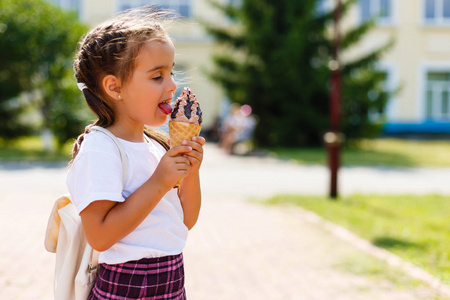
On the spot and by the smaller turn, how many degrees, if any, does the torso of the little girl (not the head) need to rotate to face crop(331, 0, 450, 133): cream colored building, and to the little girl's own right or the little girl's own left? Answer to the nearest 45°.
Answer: approximately 90° to the little girl's own left

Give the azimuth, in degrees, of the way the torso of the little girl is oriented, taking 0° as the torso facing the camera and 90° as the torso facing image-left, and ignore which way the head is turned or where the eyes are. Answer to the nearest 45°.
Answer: approximately 315°

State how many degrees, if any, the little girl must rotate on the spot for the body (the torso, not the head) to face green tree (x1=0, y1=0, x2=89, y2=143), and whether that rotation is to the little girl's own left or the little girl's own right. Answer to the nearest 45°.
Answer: approximately 135° to the little girl's own left

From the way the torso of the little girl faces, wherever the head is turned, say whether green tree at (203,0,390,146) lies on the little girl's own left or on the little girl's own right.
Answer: on the little girl's own left

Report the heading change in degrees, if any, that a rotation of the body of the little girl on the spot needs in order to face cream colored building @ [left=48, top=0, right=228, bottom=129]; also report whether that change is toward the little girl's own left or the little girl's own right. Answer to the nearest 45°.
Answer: approximately 135° to the little girl's own left

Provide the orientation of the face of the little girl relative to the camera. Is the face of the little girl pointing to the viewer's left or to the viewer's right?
to the viewer's right

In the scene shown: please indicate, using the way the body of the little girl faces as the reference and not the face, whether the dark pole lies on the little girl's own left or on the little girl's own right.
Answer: on the little girl's own left
